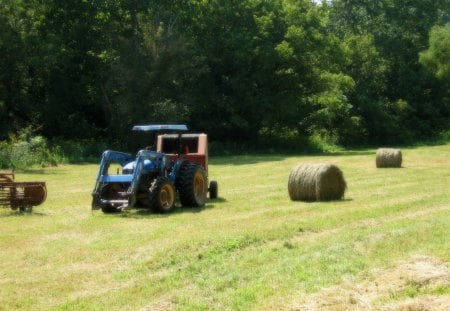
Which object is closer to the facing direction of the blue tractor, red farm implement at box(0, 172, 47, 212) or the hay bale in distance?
the red farm implement

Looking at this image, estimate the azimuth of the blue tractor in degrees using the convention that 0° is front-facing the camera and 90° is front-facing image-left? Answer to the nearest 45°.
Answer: approximately 45°

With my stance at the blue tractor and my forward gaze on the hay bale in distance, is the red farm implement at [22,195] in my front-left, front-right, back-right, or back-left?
back-left

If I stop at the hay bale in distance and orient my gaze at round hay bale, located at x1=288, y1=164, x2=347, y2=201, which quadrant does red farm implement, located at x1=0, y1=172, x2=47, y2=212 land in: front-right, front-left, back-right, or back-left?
front-right

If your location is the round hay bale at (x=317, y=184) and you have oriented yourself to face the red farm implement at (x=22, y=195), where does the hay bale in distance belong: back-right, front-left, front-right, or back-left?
back-right

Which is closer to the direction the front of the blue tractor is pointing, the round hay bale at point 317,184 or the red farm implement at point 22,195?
the red farm implement

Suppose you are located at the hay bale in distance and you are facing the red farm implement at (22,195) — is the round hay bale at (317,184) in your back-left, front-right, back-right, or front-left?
front-left

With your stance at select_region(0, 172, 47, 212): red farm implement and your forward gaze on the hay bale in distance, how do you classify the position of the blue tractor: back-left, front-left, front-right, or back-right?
front-right

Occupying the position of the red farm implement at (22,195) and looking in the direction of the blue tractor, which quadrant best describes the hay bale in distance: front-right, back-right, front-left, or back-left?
front-left

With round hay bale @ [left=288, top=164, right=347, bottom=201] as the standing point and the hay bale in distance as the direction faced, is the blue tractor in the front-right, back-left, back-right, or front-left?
back-left

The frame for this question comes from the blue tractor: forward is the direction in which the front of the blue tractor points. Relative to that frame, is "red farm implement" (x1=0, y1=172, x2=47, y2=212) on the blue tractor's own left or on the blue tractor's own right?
on the blue tractor's own right

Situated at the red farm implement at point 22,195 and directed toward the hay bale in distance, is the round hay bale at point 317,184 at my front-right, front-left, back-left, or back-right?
front-right

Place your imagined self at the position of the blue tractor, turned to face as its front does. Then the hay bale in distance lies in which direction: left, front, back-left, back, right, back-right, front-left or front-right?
back

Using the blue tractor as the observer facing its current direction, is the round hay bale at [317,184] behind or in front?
behind
